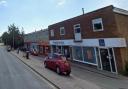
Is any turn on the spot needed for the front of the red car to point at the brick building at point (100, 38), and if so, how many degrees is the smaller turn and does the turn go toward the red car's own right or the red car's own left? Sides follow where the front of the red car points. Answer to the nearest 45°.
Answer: approximately 45° to the red car's own left

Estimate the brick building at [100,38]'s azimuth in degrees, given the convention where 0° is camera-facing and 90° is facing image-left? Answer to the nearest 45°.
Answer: approximately 45°

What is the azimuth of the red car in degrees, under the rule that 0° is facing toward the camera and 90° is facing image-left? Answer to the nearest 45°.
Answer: approximately 315°

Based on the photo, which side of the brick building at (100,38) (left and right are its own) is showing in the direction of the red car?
front

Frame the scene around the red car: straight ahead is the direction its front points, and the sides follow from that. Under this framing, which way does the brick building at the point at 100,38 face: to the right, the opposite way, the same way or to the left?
to the right
